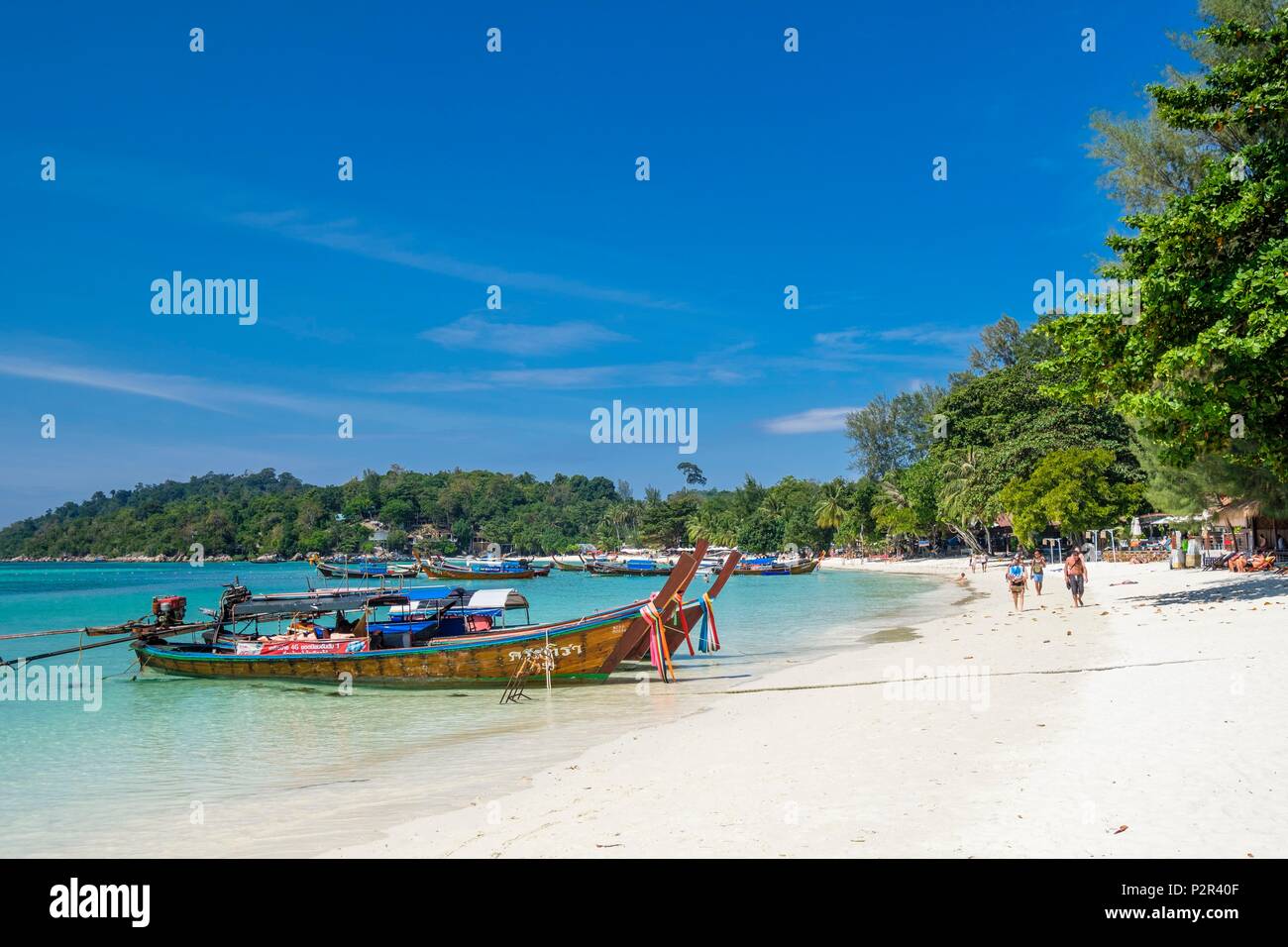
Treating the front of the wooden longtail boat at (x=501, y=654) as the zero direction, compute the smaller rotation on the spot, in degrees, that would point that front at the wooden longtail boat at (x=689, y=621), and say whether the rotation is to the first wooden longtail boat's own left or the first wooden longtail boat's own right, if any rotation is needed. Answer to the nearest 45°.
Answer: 0° — it already faces it

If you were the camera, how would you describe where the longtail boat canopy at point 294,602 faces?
facing to the right of the viewer

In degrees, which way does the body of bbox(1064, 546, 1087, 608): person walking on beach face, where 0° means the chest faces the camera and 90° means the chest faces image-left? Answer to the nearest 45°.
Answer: approximately 0°

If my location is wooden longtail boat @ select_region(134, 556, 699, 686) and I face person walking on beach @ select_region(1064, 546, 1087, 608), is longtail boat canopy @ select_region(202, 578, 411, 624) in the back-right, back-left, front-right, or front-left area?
back-left

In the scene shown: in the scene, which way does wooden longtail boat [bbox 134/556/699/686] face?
to the viewer's right
